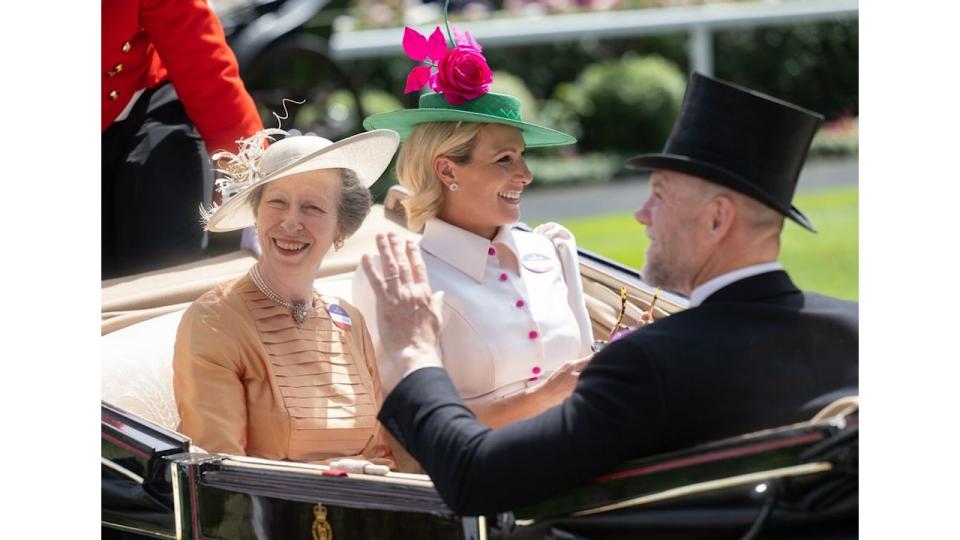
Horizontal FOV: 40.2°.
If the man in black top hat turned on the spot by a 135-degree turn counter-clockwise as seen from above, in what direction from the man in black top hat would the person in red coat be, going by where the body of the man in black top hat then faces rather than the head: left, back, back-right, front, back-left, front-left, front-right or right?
back-right

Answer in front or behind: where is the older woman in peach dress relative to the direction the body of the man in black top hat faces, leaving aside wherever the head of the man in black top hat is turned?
in front

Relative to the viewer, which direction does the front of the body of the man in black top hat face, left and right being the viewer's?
facing away from the viewer and to the left of the viewer
